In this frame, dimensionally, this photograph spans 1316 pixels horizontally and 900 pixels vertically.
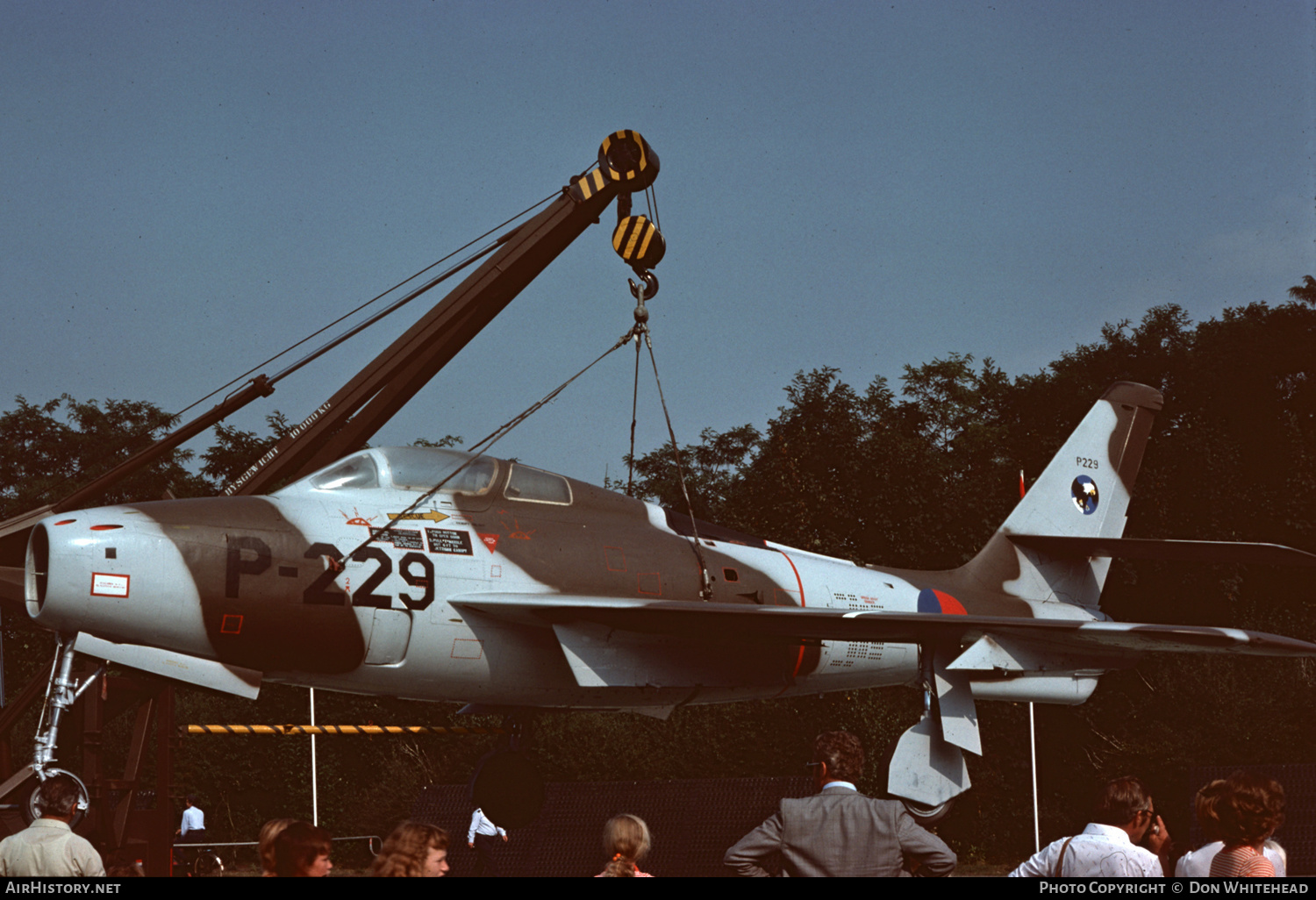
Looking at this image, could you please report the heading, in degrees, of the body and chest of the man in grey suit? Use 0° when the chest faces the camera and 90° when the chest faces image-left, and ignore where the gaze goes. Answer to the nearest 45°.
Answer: approximately 180°

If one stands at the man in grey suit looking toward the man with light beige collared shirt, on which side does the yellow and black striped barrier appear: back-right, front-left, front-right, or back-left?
front-right

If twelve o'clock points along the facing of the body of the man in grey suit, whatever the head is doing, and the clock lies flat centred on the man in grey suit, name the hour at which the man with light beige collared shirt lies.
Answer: The man with light beige collared shirt is roughly at 9 o'clock from the man in grey suit.

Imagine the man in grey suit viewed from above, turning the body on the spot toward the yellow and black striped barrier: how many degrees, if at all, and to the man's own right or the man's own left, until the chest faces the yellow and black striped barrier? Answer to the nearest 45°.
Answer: approximately 45° to the man's own left

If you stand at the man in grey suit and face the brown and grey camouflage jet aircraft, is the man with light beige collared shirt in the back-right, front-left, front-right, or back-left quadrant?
front-left

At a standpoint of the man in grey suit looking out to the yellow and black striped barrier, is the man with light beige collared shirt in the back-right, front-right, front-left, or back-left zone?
front-left

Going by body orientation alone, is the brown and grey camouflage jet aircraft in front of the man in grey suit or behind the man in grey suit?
in front

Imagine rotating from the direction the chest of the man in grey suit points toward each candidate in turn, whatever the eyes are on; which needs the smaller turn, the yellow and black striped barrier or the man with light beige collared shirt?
the yellow and black striped barrier
